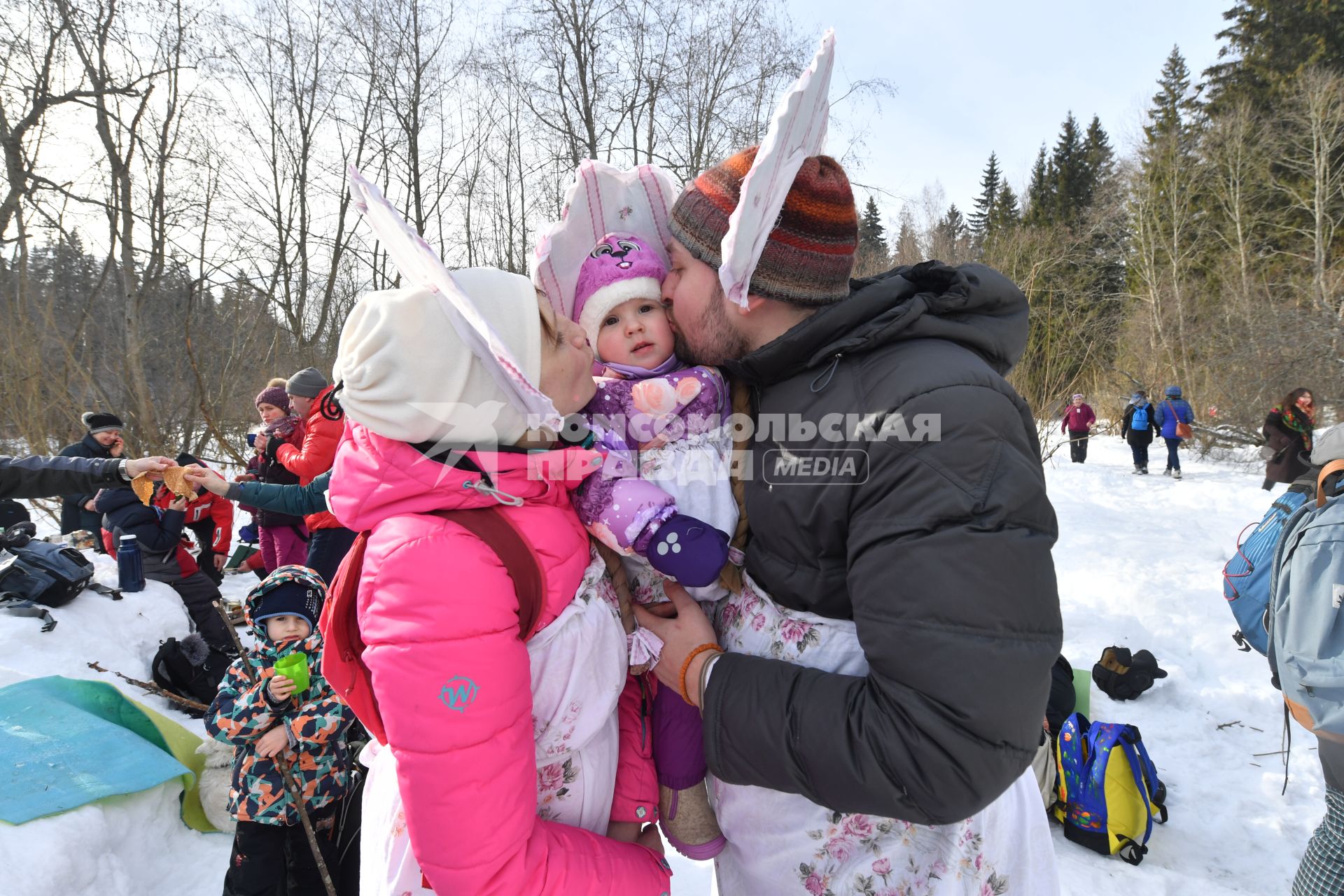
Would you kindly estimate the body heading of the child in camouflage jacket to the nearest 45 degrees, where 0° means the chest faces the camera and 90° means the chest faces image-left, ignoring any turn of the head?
approximately 0°

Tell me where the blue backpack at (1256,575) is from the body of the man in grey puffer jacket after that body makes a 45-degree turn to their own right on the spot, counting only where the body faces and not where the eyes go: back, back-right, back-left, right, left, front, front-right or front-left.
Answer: right

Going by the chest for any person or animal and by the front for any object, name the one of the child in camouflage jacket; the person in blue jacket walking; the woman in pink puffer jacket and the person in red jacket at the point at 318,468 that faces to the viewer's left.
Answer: the person in red jacket

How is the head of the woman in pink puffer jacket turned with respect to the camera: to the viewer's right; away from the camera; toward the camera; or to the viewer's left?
to the viewer's right

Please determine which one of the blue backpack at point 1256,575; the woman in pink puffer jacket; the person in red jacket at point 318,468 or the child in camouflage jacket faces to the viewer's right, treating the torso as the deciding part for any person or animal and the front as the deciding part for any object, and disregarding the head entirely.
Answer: the woman in pink puffer jacket

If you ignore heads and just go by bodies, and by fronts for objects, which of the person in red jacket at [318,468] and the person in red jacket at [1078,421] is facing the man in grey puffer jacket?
the person in red jacket at [1078,421]

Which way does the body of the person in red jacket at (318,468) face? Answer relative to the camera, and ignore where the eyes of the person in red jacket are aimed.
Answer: to the viewer's left

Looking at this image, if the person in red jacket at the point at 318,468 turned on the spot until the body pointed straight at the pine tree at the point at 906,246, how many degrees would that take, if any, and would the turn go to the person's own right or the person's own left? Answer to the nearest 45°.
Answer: approximately 135° to the person's own right

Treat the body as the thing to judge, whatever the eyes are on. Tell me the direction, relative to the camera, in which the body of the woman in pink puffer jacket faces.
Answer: to the viewer's right

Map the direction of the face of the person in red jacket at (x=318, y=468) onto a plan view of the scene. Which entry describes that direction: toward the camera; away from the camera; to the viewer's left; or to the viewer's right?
to the viewer's left
